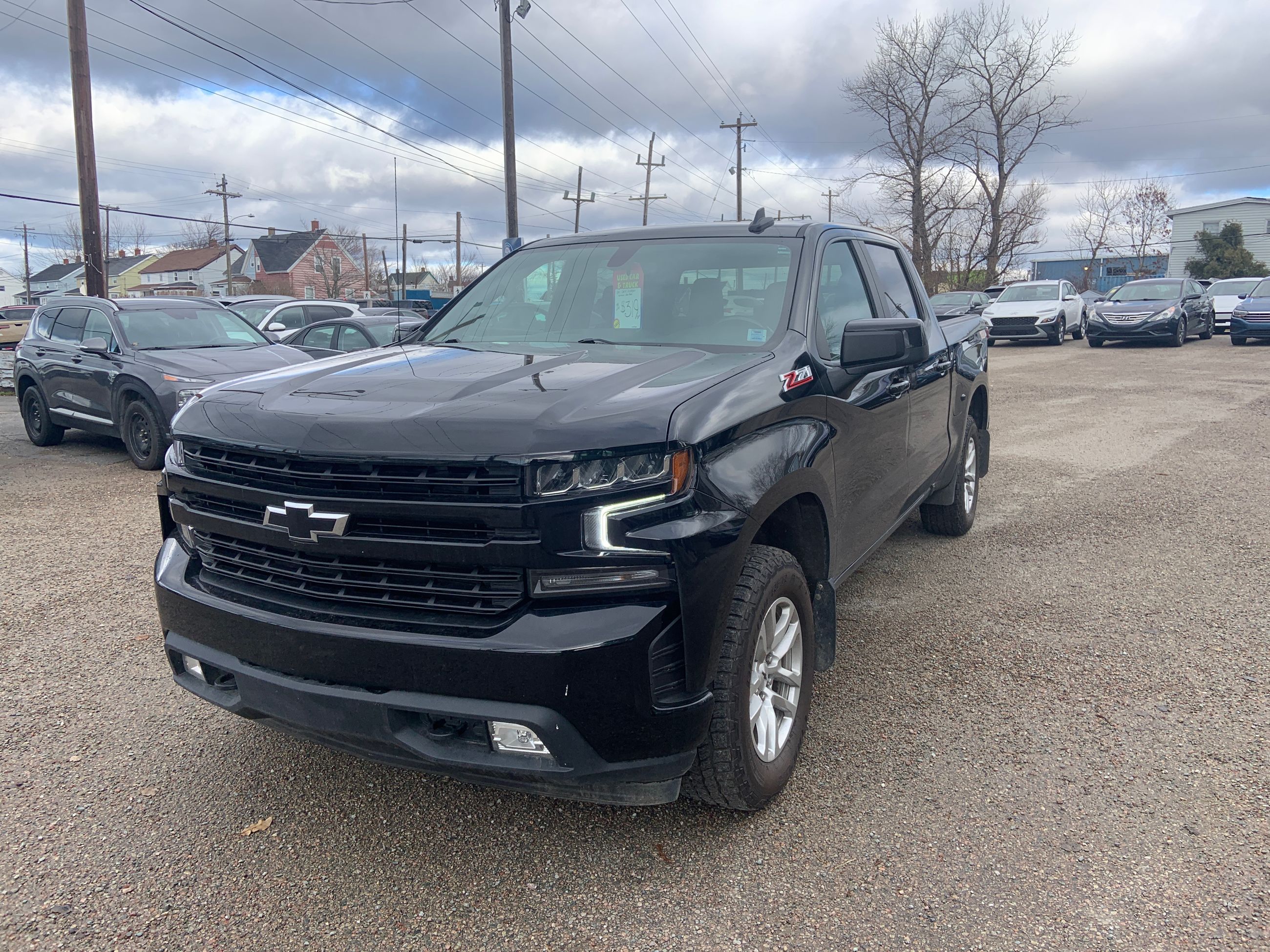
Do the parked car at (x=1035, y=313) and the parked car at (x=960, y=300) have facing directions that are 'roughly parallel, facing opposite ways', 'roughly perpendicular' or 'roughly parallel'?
roughly parallel

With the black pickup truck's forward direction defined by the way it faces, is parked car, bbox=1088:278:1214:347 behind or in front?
behind

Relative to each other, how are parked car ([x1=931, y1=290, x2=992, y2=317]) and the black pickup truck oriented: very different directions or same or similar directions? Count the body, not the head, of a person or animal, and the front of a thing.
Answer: same or similar directions

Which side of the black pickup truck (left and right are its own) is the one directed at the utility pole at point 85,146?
right

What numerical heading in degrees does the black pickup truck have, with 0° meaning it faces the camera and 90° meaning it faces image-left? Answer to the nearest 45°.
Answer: approximately 45°

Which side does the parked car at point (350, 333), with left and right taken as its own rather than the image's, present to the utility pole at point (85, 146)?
back

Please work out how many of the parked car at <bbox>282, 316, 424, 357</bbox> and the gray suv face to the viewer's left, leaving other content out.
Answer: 0

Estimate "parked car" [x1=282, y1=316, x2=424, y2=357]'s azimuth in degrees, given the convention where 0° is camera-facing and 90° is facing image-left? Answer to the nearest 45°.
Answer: approximately 315°

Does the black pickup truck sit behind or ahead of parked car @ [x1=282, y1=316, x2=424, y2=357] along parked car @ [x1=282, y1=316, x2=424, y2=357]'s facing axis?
ahead

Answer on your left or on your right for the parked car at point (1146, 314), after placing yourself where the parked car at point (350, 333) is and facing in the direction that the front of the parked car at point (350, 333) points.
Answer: on your left

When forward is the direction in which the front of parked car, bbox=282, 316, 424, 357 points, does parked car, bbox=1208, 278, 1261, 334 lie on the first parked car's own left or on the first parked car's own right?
on the first parked car's own left

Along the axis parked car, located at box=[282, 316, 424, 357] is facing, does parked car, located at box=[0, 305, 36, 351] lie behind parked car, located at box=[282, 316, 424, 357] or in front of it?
behind

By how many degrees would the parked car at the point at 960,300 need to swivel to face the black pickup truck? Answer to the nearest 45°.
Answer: approximately 45° to its left

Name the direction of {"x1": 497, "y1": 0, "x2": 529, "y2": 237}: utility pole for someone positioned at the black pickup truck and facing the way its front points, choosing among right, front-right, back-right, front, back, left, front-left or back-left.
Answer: back-right

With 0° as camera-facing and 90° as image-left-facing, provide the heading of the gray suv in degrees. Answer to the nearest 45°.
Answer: approximately 315°
